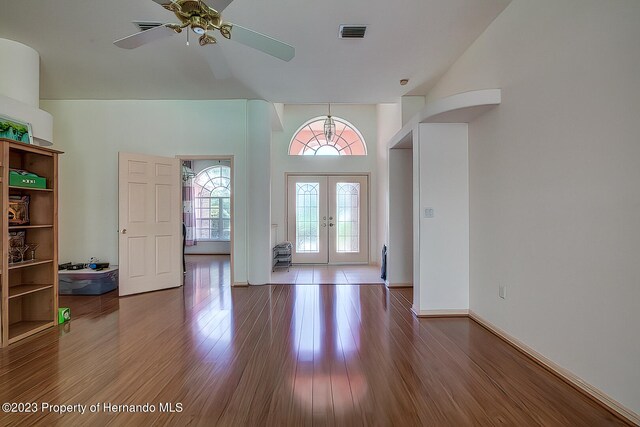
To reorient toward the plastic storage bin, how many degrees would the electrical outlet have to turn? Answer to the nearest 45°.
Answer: approximately 45° to its right

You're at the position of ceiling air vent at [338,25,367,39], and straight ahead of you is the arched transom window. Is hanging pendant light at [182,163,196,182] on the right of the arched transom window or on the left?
left

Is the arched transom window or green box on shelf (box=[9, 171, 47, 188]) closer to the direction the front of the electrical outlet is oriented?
the green box on shelf

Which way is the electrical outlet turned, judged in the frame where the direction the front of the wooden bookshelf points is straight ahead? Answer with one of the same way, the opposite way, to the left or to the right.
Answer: the opposite way

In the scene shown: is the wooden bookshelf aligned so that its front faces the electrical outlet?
yes

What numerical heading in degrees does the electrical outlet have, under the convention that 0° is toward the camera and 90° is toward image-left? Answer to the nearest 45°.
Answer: approximately 45°

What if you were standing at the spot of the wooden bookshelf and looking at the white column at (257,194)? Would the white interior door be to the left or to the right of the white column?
left

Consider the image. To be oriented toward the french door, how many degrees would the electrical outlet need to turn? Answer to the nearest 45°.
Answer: approximately 90° to its right
